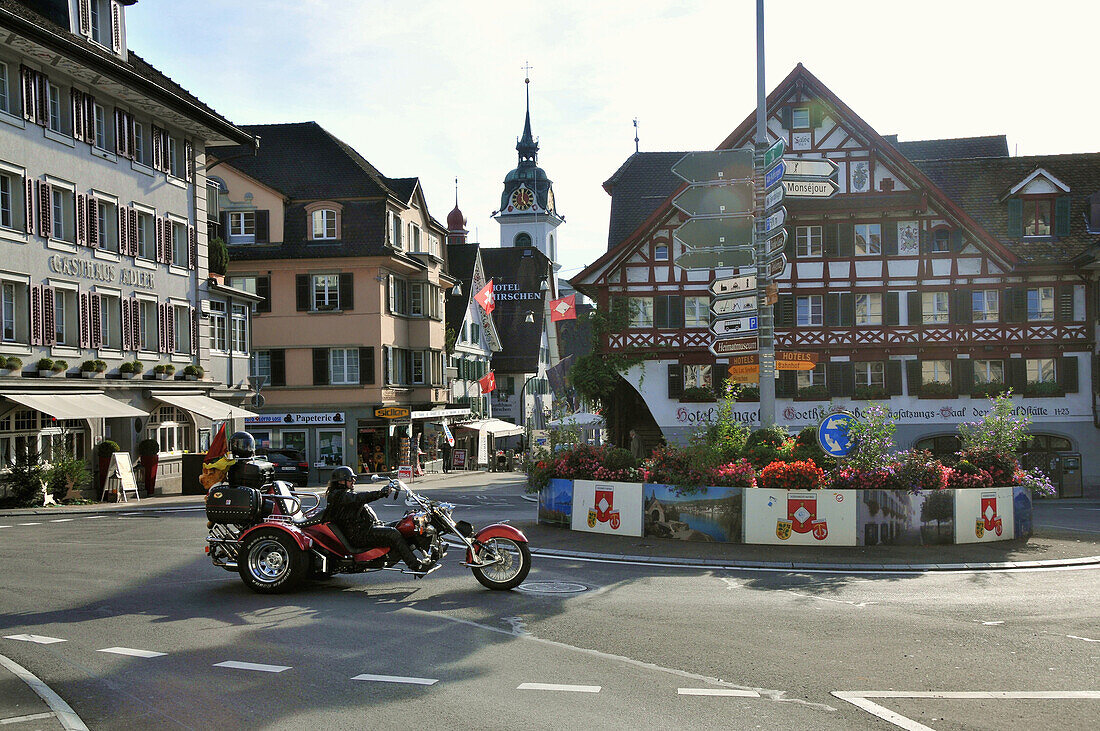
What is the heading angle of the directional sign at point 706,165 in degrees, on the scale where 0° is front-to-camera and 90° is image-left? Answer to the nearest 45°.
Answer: approximately 180°

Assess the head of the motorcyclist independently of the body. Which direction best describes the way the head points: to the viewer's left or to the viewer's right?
to the viewer's right

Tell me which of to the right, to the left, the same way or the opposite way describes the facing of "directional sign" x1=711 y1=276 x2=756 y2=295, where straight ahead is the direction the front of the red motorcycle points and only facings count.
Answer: to the right

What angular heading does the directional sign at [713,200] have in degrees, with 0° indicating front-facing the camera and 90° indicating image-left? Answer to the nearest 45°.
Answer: approximately 180°

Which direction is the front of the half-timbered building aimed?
toward the camera

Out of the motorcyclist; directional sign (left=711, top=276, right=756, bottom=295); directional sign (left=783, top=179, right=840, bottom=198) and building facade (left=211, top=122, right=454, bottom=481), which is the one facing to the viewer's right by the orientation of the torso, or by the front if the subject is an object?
the motorcyclist

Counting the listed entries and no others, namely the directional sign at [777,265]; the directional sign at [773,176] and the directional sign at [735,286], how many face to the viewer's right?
0

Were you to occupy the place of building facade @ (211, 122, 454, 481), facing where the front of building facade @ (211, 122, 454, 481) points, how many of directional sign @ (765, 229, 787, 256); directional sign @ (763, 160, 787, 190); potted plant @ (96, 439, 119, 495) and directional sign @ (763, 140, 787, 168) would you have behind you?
0

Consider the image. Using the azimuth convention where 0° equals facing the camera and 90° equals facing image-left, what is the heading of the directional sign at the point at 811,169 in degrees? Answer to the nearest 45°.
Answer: approximately 0°

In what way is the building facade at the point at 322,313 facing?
toward the camera

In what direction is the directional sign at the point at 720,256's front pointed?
away from the camera
